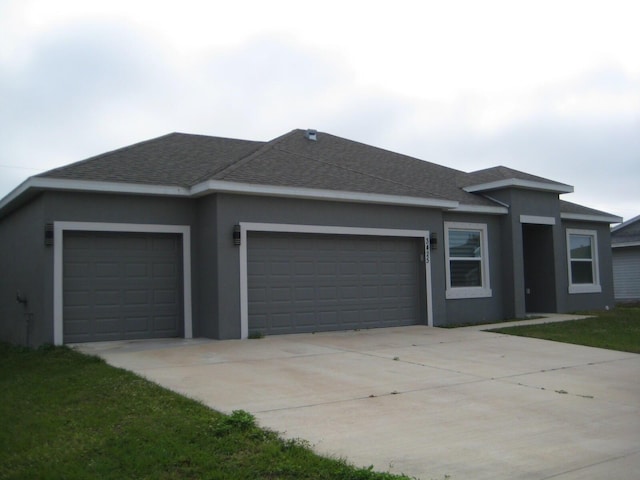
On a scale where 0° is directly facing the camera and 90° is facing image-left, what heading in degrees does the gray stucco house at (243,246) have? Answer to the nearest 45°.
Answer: approximately 315°

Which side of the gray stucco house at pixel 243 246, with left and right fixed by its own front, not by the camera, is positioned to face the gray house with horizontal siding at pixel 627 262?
left
